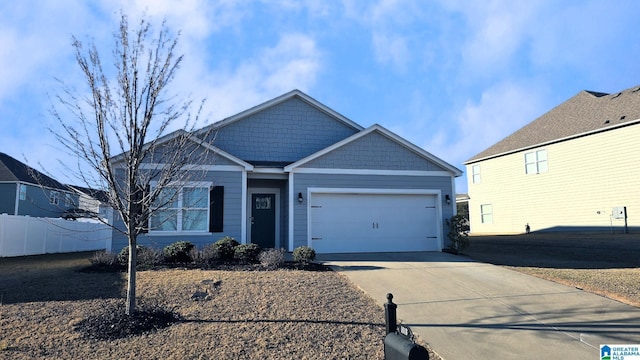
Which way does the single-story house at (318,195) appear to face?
toward the camera

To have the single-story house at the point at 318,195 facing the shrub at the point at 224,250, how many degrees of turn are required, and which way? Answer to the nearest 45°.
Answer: approximately 45° to its right

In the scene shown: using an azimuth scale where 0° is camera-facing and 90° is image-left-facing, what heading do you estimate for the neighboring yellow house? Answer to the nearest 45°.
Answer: approximately 315°

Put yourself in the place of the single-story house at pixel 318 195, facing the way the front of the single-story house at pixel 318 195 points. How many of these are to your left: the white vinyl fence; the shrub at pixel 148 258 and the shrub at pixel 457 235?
1

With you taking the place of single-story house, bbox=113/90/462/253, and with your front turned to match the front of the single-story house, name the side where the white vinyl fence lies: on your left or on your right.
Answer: on your right

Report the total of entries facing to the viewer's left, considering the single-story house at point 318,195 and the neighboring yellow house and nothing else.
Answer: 0

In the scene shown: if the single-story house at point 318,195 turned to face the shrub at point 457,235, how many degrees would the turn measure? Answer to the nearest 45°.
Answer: approximately 90° to its left

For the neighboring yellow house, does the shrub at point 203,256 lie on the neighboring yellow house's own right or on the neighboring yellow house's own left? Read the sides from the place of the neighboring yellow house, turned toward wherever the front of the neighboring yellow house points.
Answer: on the neighboring yellow house's own right

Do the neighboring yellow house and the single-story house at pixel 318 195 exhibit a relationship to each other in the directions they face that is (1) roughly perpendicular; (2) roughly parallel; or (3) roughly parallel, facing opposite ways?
roughly parallel

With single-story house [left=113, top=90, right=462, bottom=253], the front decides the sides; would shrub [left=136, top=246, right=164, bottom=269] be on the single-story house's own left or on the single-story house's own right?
on the single-story house's own right

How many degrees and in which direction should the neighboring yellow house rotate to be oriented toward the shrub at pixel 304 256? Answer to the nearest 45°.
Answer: approximately 90° to its right

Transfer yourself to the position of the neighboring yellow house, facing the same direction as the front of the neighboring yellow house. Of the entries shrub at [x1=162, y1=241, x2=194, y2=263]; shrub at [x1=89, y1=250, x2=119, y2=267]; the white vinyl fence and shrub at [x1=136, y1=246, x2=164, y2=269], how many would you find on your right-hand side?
4

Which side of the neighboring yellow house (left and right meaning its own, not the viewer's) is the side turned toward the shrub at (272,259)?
right

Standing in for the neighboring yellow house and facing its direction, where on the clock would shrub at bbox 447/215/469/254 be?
The shrub is roughly at 2 o'clock from the neighboring yellow house.

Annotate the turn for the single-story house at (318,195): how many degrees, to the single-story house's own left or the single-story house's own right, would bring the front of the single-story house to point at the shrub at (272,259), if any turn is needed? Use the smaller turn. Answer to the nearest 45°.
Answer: approximately 45° to the single-story house's own right

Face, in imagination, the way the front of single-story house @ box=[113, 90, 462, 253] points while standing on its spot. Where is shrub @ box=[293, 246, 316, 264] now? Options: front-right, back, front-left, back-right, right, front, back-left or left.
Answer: front

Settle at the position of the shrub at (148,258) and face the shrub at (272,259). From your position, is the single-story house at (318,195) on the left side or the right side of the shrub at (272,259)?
left

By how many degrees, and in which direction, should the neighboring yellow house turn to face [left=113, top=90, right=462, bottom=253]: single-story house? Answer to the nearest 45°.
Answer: approximately 90° to its right

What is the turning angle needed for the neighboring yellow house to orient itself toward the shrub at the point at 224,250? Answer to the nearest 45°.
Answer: approximately 90° to its right
